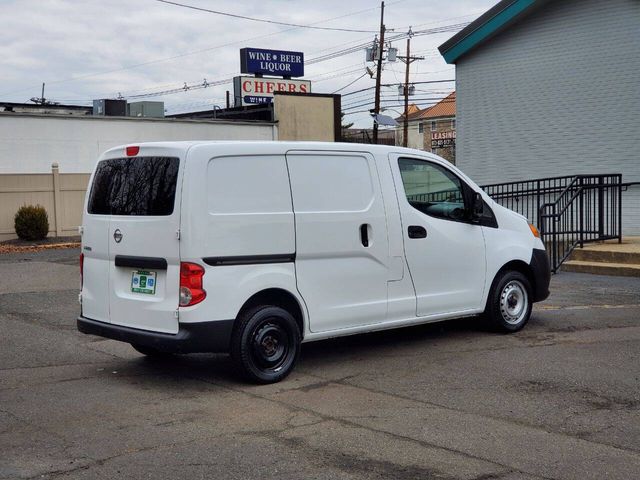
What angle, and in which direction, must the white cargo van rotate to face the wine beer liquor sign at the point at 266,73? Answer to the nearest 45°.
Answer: approximately 45° to its left

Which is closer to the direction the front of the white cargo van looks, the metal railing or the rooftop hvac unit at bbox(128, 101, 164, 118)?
the metal railing

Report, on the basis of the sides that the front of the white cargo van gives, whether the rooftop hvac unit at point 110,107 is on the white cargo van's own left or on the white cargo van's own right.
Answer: on the white cargo van's own left

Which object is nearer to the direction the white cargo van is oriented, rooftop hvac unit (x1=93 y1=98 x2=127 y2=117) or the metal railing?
the metal railing

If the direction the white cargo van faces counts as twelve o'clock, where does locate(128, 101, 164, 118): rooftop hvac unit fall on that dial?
The rooftop hvac unit is roughly at 10 o'clock from the white cargo van.

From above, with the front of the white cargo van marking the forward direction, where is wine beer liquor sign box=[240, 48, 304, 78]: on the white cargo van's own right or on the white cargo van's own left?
on the white cargo van's own left

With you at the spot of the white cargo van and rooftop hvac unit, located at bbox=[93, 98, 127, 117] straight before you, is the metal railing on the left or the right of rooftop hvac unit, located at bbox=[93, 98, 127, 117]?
right

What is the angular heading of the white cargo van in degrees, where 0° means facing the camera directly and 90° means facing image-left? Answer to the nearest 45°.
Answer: approximately 225°

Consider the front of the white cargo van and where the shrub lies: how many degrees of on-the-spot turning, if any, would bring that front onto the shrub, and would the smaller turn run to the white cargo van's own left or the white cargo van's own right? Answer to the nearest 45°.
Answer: approximately 90° to the white cargo van's own left

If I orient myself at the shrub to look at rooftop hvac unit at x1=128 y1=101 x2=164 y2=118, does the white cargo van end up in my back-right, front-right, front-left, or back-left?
back-right

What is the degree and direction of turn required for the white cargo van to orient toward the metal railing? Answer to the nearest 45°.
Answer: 0° — it already faces it

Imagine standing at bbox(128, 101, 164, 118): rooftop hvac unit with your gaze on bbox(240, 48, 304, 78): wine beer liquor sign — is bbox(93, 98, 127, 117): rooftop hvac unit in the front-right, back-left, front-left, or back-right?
back-left
